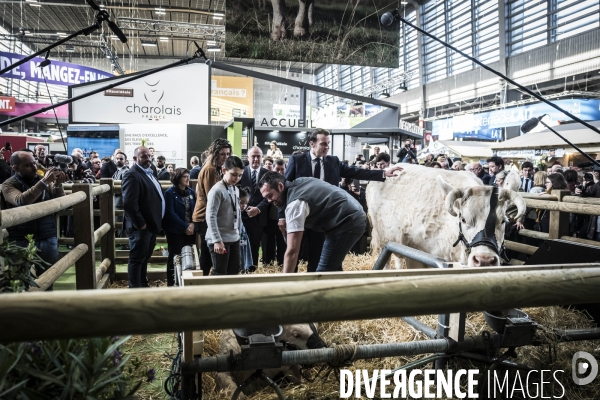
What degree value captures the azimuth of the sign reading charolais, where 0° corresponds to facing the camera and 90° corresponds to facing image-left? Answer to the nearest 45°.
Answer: approximately 0°

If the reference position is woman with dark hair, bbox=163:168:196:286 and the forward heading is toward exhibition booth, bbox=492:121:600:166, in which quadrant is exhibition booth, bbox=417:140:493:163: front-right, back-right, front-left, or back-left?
front-left

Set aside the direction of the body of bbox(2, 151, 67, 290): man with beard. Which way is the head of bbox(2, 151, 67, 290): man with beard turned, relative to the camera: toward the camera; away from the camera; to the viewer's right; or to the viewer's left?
to the viewer's right

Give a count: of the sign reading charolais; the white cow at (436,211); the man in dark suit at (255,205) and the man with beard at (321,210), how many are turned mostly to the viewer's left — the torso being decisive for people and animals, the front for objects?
1

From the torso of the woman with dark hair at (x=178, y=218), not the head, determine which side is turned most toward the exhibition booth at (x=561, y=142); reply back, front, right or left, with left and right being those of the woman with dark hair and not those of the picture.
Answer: left

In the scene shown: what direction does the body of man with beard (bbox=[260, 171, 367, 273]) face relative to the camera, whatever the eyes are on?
to the viewer's left

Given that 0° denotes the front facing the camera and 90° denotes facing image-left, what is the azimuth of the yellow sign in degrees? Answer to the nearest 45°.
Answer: approximately 0°

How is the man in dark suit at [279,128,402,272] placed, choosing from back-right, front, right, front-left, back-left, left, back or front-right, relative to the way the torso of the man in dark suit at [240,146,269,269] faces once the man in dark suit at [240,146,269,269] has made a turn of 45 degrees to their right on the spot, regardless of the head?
left

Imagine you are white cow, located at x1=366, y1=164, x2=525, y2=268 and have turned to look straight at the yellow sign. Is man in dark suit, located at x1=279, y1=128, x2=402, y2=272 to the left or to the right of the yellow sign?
left

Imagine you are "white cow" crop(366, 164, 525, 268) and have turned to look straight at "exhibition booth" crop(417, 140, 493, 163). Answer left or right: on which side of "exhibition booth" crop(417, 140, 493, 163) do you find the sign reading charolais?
left

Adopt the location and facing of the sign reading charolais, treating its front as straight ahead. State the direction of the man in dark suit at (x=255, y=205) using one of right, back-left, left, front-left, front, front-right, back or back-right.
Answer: front

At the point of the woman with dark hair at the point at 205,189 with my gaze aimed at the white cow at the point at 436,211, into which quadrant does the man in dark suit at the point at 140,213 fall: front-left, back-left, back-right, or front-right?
back-right

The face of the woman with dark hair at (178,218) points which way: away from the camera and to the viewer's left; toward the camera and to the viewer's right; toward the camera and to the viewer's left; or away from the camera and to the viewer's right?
toward the camera and to the viewer's right

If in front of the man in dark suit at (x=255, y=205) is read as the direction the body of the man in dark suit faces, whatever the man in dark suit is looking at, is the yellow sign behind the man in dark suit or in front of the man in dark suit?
behind

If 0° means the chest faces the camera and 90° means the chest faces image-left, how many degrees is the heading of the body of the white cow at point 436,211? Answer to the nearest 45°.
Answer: approximately 315°

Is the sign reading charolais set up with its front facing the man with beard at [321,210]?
yes

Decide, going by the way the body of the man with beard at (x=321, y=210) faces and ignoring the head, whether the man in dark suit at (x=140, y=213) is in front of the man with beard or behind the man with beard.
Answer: in front
